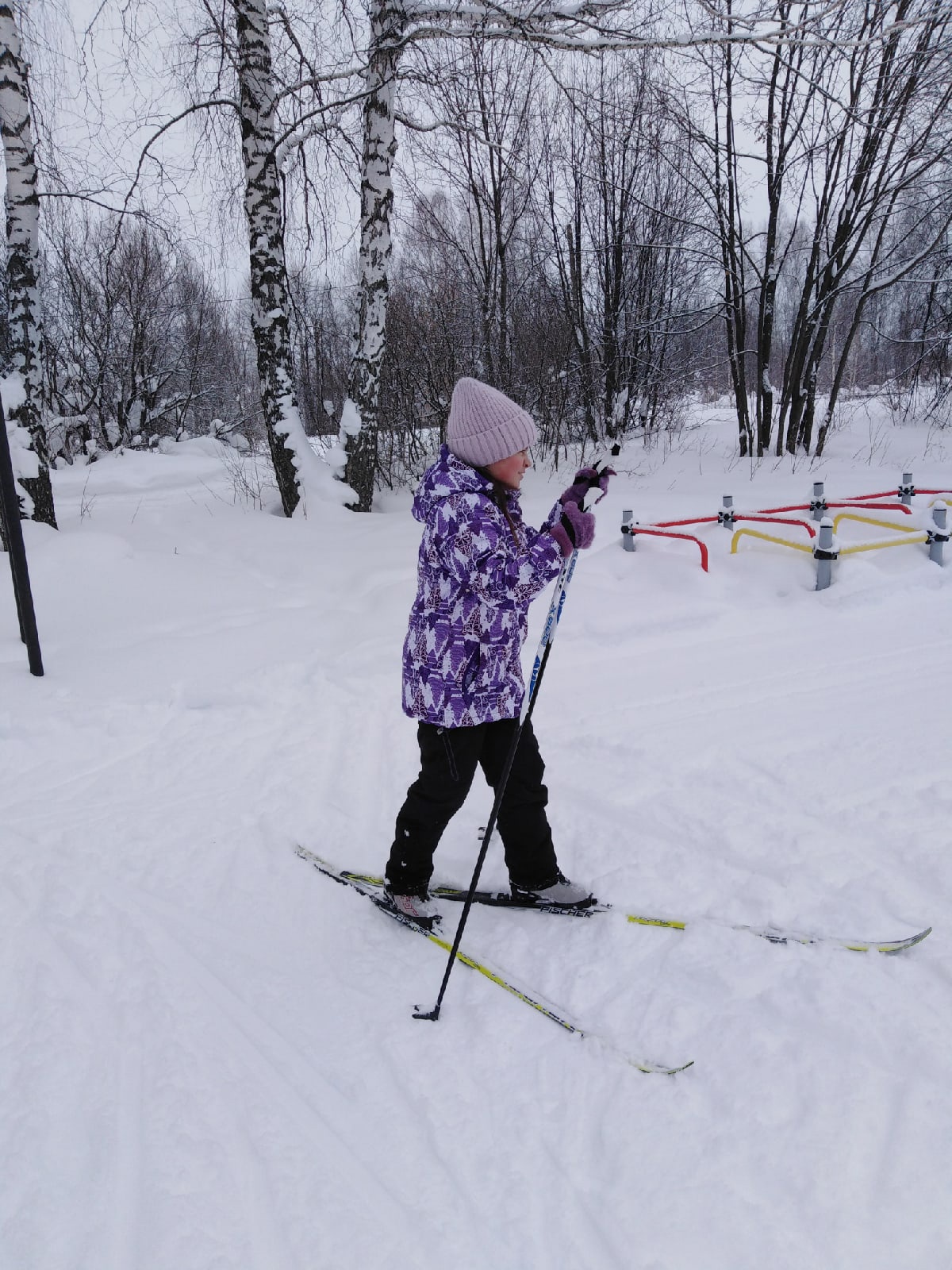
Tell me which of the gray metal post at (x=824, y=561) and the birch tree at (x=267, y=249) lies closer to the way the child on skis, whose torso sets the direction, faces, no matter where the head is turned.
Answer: the gray metal post

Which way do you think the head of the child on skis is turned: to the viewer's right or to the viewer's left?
to the viewer's right

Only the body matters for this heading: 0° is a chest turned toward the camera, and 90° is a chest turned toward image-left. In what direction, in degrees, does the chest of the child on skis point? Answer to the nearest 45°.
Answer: approximately 270°

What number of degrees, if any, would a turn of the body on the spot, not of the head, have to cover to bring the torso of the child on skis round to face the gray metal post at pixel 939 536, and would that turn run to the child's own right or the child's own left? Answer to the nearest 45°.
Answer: approximately 45° to the child's own left

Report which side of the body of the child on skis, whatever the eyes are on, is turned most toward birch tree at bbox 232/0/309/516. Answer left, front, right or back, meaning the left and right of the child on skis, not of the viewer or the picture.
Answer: left

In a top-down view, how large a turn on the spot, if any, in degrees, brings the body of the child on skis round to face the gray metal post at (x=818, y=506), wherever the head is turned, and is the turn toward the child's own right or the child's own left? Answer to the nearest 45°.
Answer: approximately 45° to the child's own left

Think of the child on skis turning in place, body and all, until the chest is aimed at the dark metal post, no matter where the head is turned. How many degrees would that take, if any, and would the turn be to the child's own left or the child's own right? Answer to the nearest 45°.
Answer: approximately 135° to the child's own left

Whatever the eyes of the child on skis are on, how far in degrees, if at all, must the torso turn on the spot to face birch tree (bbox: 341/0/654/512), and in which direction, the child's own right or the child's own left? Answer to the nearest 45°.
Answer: approximately 90° to the child's own left

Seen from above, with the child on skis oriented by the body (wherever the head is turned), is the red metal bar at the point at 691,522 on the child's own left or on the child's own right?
on the child's own left

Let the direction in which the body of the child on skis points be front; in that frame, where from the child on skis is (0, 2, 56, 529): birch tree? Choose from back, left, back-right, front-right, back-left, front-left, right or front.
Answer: back-left

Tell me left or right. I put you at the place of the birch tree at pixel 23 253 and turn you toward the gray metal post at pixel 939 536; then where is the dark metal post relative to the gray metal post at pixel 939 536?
right
